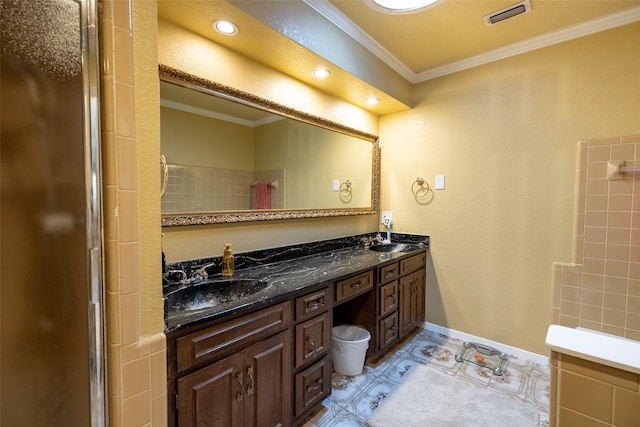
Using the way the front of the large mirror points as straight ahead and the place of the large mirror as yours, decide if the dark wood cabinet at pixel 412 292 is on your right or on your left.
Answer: on your left

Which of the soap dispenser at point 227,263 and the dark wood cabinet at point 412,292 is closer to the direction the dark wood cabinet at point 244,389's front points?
the dark wood cabinet

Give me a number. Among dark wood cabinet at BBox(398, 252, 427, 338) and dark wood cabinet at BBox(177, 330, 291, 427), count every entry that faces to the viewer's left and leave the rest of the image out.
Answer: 0

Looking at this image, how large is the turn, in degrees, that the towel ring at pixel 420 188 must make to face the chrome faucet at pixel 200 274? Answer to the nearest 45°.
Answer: approximately 45° to its right

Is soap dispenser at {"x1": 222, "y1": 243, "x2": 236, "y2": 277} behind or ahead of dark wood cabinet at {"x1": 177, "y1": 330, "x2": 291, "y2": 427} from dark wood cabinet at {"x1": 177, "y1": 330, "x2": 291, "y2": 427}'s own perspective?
behind

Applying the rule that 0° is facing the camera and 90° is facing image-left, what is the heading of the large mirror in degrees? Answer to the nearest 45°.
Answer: approximately 315°

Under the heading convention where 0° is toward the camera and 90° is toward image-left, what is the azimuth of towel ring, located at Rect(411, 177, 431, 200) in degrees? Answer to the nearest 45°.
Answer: approximately 0°

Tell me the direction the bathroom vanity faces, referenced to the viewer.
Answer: facing the viewer and to the right of the viewer

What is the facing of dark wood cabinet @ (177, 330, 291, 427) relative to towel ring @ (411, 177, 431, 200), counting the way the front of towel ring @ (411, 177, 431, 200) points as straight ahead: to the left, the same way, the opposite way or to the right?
to the left

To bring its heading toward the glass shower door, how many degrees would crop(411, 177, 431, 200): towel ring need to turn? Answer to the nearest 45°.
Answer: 0° — it already faces it
